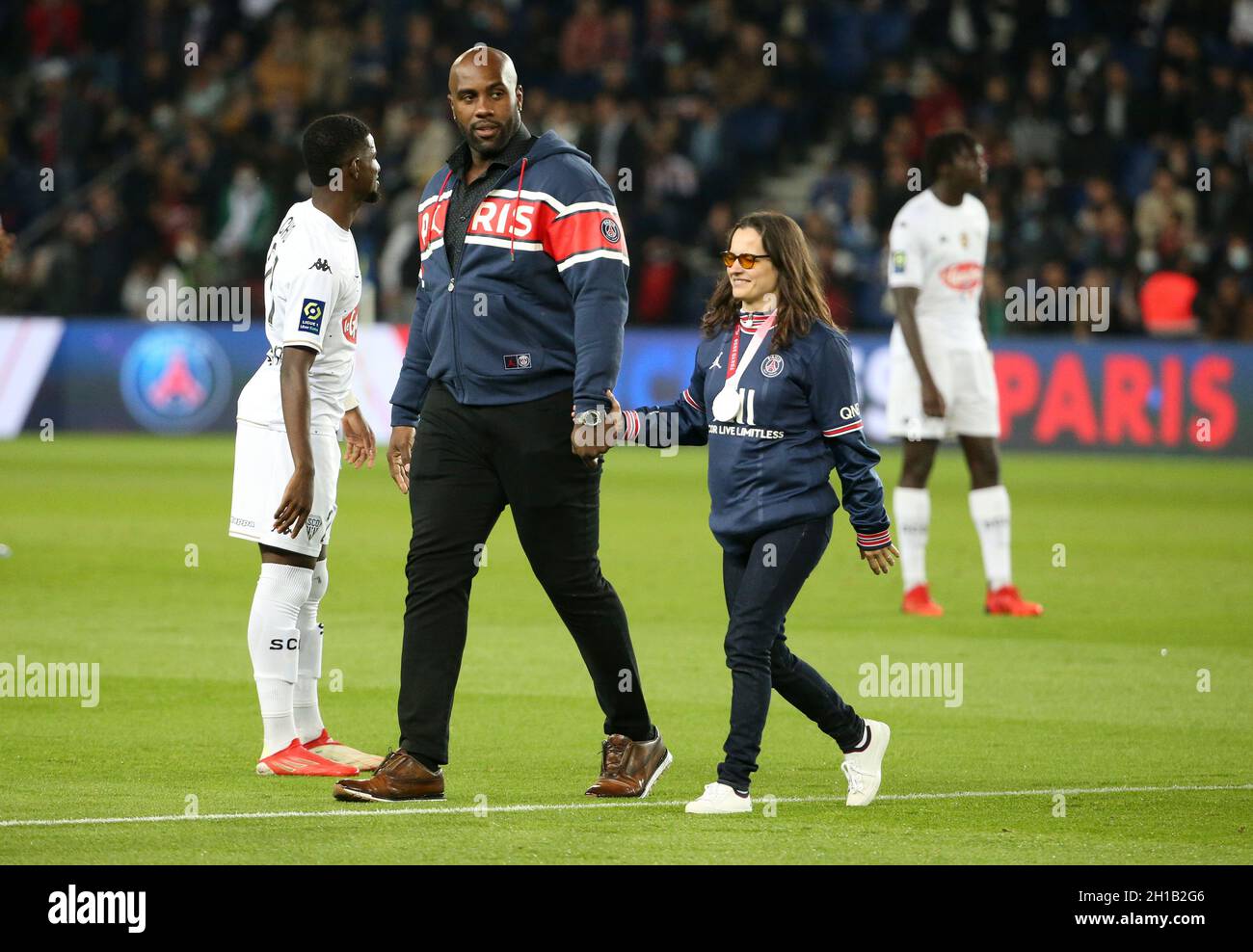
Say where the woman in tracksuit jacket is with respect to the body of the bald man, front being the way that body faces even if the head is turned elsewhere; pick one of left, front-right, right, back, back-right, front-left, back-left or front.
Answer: back-left

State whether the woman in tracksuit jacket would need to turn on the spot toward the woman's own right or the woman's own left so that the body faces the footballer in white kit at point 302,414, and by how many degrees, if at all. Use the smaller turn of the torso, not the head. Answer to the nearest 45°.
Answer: approximately 45° to the woman's own right

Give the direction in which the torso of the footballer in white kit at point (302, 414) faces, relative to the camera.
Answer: to the viewer's right

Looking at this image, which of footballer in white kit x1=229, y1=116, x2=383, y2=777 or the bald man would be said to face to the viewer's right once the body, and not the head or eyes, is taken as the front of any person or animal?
the footballer in white kit

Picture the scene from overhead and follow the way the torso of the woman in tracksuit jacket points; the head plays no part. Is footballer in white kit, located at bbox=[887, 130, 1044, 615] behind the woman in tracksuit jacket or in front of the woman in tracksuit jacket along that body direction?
behind

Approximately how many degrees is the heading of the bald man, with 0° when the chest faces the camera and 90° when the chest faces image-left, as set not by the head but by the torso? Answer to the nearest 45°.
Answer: approximately 45°

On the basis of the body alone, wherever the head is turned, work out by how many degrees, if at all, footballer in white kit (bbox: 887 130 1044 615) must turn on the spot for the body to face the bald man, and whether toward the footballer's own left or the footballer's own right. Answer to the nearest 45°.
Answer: approximately 45° to the footballer's own right
